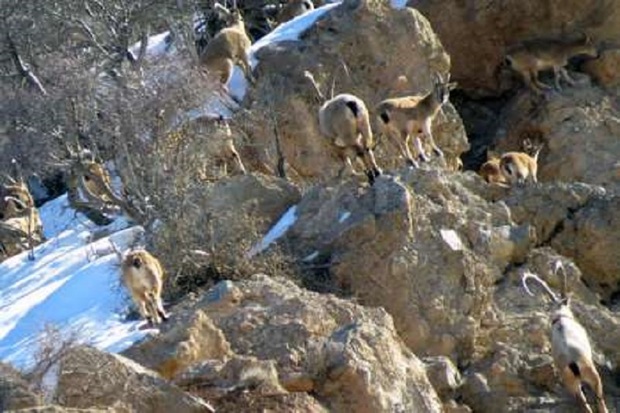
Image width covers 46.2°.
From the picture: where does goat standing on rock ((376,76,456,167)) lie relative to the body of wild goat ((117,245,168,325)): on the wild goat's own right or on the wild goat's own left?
on the wild goat's own right

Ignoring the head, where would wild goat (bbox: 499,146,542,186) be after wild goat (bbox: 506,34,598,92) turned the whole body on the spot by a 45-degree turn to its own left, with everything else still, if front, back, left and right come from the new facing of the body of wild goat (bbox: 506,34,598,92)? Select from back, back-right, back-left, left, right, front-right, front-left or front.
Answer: back-right

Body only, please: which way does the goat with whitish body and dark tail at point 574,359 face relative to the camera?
away from the camera

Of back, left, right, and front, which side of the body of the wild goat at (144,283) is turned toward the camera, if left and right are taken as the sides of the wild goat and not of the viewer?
back

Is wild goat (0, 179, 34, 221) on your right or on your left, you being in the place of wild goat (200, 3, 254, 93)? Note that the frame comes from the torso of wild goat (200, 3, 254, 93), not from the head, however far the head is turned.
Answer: on your left

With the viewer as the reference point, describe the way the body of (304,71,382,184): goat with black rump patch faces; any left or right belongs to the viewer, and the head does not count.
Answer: facing away from the viewer and to the left of the viewer

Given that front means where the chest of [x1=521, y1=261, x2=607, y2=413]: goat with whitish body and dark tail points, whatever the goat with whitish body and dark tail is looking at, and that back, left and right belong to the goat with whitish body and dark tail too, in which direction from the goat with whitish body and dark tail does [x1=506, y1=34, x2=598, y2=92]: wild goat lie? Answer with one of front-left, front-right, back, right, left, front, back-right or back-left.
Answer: front

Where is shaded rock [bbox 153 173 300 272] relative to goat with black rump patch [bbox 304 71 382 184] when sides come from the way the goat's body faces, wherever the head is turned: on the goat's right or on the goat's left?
on the goat's left

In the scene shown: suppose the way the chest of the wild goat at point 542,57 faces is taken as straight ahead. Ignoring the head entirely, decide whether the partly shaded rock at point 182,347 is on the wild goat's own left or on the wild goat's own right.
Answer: on the wild goat's own right
